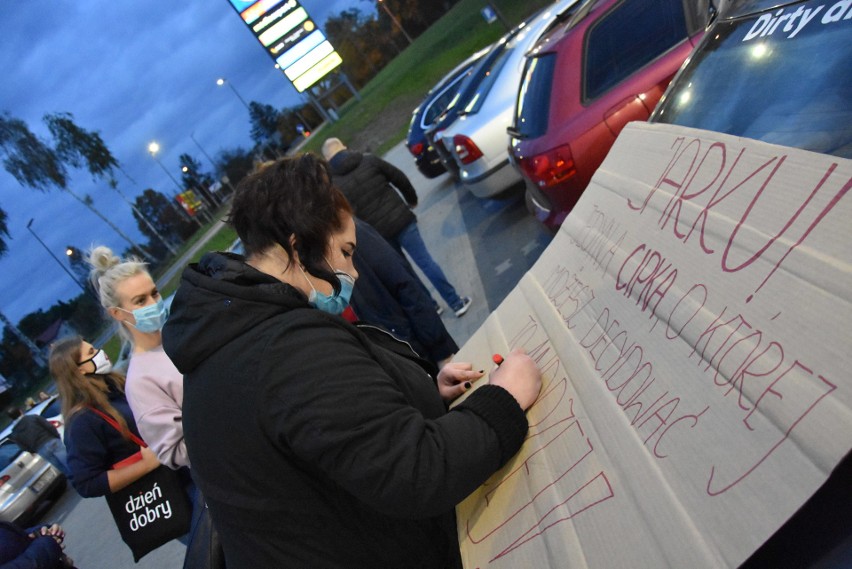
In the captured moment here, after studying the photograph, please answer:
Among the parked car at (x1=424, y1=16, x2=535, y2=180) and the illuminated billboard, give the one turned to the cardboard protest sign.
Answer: the illuminated billboard

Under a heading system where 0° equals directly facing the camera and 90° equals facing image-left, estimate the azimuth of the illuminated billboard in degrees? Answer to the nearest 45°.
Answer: approximately 0°

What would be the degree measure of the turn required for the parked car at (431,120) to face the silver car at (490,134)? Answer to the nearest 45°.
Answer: approximately 135° to its right

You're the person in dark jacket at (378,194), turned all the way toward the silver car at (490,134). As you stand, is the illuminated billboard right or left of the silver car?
left

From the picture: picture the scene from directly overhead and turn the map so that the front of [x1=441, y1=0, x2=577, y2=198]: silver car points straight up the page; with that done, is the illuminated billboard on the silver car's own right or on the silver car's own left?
on the silver car's own left

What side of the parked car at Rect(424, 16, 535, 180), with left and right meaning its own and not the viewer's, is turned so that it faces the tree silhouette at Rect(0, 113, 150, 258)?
left

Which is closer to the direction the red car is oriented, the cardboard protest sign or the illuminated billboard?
the illuminated billboard

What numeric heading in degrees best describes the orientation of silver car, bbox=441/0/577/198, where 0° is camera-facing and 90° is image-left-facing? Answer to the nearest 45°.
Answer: approximately 225°

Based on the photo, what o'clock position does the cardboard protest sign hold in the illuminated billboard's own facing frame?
The cardboard protest sign is roughly at 12 o'clock from the illuminated billboard.
